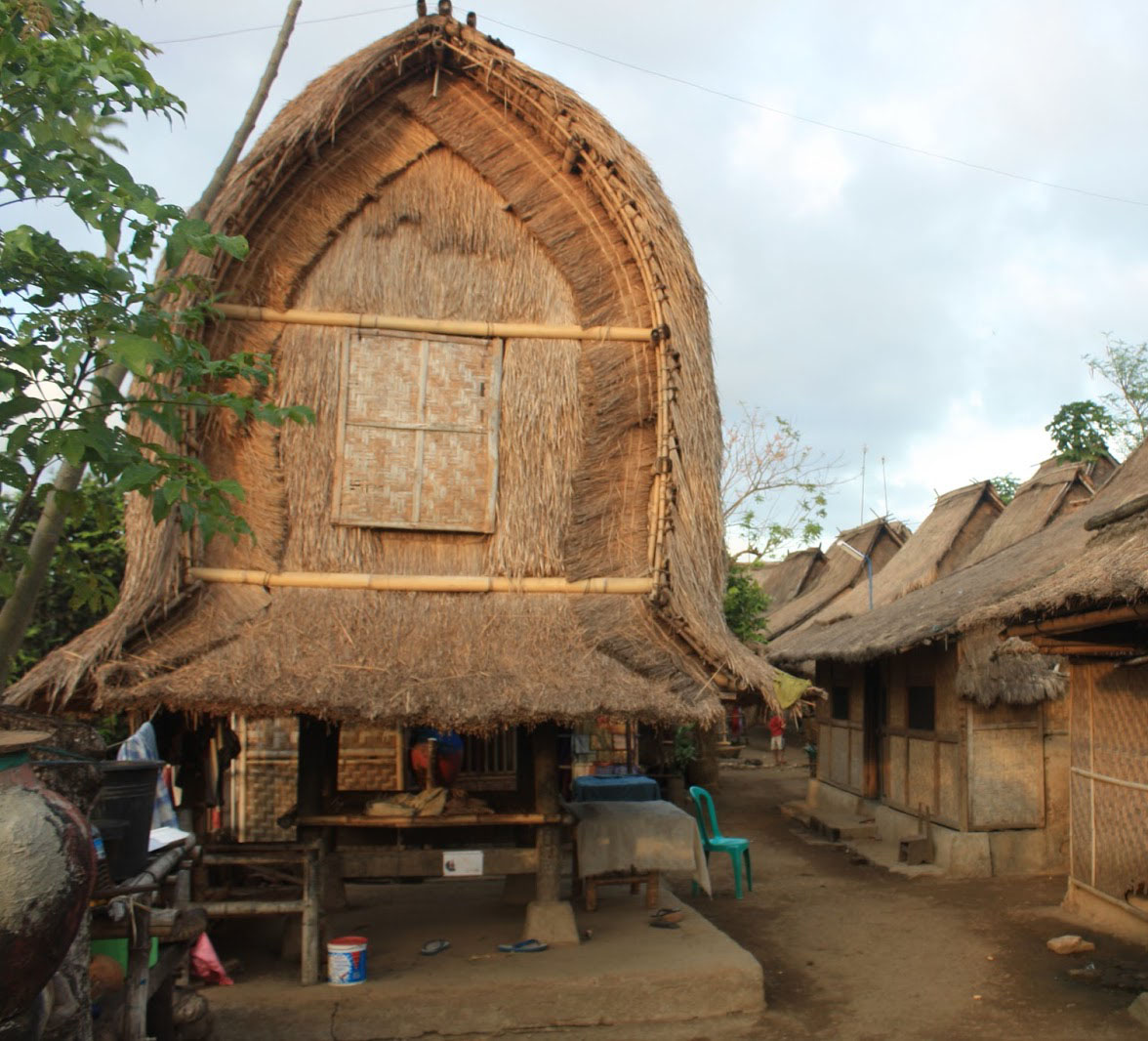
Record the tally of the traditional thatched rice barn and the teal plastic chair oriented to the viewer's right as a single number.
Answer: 1

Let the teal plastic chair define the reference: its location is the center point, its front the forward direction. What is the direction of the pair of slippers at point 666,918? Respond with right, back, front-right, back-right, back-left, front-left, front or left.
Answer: right

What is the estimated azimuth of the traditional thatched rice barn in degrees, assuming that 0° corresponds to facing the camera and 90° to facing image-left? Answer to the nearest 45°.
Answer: approximately 0°

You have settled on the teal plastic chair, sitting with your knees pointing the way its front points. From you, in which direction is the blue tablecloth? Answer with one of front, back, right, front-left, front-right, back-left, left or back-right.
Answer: back

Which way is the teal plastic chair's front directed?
to the viewer's right

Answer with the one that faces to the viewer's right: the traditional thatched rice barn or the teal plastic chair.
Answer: the teal plastic chair

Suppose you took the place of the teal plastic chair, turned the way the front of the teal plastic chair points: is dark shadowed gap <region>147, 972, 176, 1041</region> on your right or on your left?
on your right

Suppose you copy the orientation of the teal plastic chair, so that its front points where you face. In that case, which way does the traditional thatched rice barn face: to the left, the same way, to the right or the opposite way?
to the right

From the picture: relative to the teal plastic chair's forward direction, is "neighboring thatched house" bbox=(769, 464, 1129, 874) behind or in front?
in front
